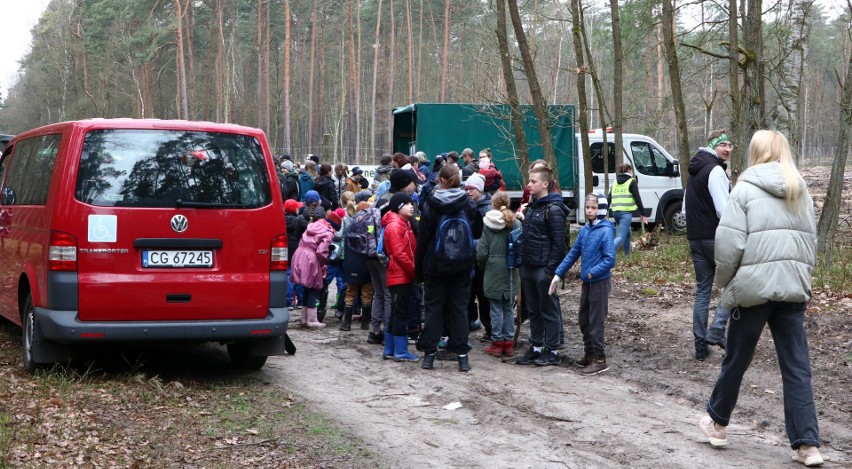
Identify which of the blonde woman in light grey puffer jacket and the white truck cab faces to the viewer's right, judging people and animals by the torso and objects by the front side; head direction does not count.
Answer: the white truck cab

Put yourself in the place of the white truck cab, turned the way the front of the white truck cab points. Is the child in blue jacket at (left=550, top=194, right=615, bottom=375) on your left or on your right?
on your right

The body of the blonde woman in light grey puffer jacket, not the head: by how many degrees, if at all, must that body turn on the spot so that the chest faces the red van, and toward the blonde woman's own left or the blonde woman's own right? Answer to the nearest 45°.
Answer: approximately 45° to the blonde woman's own left

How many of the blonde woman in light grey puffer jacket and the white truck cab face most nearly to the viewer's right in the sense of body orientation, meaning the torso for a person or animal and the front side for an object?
1

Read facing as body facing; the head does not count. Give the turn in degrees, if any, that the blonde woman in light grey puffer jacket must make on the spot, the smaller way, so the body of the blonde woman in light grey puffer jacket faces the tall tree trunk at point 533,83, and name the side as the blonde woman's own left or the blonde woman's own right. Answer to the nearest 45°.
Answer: approximately 45° to the blonde woman's own right

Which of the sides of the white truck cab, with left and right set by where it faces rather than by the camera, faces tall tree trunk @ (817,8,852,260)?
right

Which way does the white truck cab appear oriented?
to the viewer's right

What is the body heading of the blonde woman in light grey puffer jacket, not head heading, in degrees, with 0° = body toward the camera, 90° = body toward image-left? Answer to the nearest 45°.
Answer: approximately 135°

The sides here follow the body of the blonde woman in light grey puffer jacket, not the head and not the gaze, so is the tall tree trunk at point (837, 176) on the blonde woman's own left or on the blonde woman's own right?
on the blonde woman's own right

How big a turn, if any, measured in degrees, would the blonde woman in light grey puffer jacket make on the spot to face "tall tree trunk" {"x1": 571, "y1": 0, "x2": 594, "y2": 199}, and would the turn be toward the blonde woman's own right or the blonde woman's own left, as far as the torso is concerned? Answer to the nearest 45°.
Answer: approximately 45° to the blonde woman's own right

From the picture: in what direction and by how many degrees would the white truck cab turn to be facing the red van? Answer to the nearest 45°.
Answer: approximately 90° to its right

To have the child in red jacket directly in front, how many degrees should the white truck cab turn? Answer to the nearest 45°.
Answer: approximately 90° to its right

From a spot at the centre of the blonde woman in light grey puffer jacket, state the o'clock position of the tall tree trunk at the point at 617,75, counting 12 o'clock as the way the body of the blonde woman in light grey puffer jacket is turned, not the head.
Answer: The tall tree trunk is roughly at 1 o'clock from the blonde woman in light grey puffer jacket.
